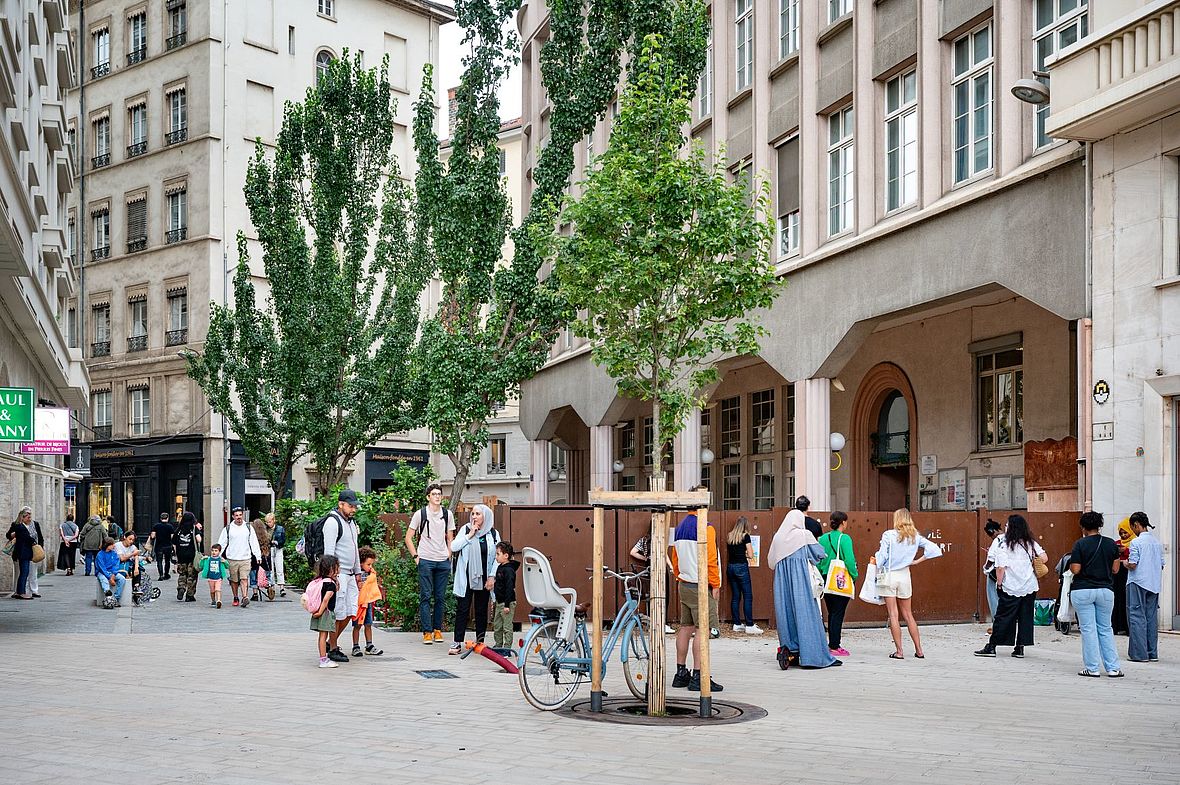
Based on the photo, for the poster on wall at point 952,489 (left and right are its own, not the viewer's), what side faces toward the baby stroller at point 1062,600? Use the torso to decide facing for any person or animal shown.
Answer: front

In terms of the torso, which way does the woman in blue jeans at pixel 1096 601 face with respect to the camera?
away from the camera

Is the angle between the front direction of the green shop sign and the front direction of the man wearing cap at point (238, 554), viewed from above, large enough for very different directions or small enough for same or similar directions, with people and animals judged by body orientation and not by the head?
same or similar directions

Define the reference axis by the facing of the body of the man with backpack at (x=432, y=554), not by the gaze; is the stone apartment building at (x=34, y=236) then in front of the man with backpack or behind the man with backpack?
behind

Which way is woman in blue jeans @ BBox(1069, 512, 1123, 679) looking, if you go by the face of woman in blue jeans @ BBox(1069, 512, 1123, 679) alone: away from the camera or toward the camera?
away from the camera

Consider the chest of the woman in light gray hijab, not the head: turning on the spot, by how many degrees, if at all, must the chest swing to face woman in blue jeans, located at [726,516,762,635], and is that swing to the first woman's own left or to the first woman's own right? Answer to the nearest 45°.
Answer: approximately 135° to the first woman's own left

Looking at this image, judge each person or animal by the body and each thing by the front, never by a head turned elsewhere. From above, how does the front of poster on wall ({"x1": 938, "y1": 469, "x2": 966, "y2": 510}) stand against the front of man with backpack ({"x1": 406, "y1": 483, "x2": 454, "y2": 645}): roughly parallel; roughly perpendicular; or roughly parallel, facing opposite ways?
roughly parallel

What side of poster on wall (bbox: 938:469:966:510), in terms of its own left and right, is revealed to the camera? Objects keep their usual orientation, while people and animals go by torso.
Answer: front

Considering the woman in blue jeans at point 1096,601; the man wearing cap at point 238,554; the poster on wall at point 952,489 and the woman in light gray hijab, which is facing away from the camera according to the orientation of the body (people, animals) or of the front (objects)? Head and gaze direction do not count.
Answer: the woman in blue jeans

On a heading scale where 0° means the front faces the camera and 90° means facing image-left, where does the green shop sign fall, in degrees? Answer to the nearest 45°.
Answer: approximately 0°

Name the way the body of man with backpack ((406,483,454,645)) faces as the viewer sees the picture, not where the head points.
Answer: toward the camera

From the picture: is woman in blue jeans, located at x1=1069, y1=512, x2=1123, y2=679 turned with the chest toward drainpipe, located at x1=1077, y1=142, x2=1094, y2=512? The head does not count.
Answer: yes

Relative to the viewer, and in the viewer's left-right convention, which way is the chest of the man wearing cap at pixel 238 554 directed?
facing the viewer

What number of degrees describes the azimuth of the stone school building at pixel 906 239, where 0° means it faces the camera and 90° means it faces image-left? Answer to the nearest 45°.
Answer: approximately 45°
